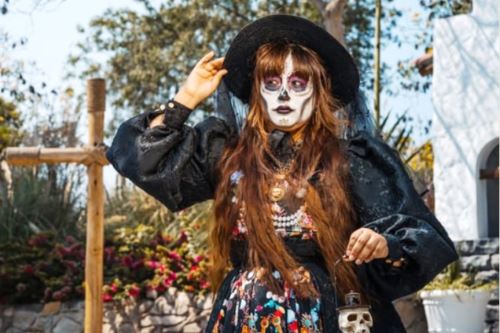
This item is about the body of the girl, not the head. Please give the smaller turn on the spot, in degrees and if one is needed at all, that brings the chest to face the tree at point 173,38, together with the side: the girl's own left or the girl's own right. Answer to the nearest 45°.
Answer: approximately 180°

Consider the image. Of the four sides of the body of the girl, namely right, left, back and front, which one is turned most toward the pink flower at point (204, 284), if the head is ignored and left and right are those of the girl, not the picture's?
back

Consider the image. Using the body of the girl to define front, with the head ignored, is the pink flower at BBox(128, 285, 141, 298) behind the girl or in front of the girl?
behind

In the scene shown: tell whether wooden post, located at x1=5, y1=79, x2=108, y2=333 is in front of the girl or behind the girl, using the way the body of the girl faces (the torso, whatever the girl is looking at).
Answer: behind

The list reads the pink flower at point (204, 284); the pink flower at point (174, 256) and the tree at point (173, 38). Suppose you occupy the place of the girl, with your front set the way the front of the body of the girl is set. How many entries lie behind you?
3

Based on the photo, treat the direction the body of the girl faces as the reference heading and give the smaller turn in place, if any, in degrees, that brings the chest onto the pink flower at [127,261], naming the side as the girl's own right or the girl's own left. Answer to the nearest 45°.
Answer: approximately 180°

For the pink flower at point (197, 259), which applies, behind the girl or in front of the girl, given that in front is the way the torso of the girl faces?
behind

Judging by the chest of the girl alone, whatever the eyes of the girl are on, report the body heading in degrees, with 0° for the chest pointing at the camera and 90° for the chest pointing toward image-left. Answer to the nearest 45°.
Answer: approximately 0°
